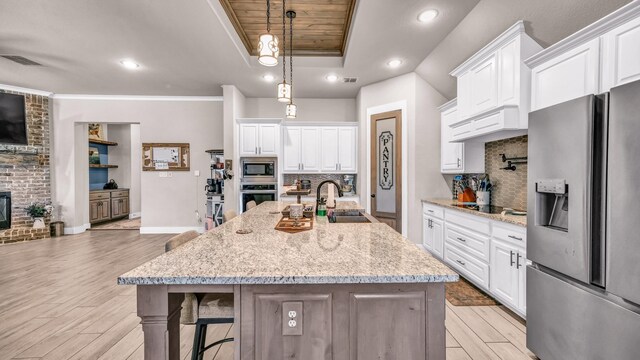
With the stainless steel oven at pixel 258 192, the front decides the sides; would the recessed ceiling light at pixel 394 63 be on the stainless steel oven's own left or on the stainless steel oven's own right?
on the stainless steel oven's own left

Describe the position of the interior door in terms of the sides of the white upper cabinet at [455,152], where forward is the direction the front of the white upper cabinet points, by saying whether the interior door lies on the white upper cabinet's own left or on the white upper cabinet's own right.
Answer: on the white upper cabinet's own right

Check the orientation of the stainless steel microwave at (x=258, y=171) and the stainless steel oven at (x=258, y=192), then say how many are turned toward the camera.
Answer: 2

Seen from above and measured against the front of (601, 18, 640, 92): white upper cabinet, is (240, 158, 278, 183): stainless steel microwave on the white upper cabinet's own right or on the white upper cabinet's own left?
on the white upper cabinet's own right

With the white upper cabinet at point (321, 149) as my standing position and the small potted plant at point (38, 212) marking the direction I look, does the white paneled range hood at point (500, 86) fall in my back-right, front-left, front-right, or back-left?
back-left

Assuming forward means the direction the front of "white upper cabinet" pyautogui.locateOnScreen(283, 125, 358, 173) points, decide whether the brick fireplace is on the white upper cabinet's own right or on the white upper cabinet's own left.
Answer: on the white upper cabinet's own right

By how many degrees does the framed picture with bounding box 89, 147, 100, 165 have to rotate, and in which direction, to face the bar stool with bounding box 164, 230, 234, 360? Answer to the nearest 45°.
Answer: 0° — it already faces it
